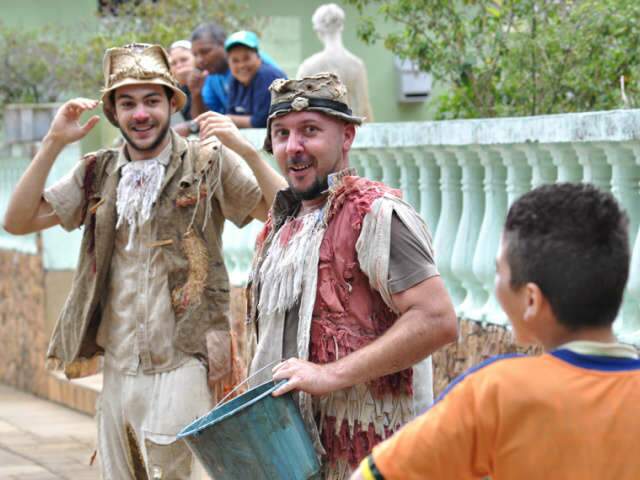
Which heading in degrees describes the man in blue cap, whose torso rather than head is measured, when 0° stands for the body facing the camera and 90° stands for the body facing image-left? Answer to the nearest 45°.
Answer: approximately 45°

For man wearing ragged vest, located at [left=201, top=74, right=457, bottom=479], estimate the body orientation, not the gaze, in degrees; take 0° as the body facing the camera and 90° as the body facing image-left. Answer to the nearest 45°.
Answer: approximately 45°

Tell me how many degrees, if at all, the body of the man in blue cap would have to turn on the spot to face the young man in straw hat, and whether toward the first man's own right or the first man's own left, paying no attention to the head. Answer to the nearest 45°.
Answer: approximately 45° to the first man's own left

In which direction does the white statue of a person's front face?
away from the camera

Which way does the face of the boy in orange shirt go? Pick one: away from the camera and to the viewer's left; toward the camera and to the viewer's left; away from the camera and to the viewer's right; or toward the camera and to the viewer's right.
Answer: away from the camera and to the viewer's left

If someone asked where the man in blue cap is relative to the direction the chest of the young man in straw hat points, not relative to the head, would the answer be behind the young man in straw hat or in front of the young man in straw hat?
behind

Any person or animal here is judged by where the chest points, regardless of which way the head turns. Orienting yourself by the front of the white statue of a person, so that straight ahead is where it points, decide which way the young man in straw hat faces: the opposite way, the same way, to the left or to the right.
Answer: the opposite way

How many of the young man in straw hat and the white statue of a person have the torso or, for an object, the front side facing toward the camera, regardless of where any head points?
1
